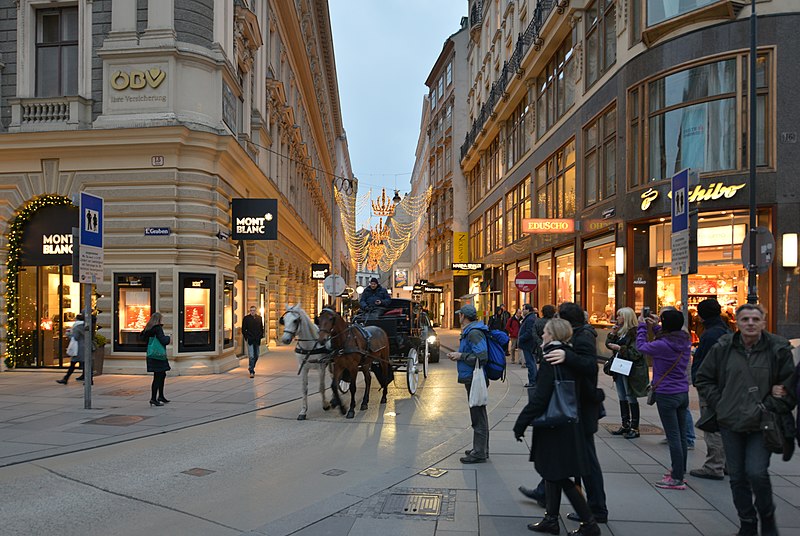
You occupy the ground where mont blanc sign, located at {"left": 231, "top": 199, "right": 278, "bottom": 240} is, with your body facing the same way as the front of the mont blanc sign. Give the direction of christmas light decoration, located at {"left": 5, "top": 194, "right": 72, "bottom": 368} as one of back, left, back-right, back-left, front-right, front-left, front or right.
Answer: right

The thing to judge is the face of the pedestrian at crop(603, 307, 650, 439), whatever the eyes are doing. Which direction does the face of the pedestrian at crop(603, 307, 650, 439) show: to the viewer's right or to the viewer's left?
to the viewer's left

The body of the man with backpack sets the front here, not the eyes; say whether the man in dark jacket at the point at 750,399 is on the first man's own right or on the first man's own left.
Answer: on the first man's own left

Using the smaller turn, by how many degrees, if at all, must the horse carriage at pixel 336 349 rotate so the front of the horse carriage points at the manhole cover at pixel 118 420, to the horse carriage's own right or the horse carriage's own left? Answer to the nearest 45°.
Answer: approximately 45° to the horse carriage's own right

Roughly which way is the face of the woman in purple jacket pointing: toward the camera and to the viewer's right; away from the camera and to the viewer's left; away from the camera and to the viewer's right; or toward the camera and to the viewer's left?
away from the camera and to the viewer's left

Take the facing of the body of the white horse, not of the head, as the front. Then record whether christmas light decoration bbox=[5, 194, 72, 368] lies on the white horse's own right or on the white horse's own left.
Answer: on the white horse's own right
